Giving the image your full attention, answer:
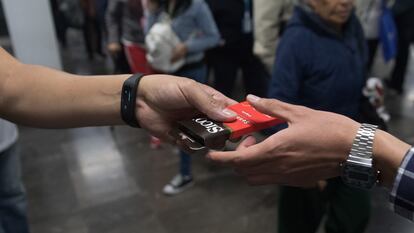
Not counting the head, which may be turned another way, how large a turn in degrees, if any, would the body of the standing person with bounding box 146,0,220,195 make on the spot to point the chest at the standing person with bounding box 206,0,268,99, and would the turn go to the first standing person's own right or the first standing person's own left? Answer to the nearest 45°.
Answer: approximately 180°

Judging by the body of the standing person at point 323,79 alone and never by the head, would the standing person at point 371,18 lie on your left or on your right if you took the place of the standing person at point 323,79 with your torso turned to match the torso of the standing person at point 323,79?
on your left

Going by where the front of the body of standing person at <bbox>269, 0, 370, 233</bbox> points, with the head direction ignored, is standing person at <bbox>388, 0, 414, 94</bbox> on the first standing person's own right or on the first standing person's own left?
on the first standing person's own left

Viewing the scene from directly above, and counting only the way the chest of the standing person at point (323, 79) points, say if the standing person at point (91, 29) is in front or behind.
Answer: behind

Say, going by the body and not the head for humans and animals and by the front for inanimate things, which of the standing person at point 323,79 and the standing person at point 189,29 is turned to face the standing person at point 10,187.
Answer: the standing person at point 189,29

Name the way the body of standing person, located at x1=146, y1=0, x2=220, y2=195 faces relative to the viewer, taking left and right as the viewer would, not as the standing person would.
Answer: facing the viewer and to the left of the viewer

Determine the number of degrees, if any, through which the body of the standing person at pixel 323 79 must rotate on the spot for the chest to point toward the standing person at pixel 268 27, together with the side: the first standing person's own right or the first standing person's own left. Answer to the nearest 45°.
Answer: approximately 180°

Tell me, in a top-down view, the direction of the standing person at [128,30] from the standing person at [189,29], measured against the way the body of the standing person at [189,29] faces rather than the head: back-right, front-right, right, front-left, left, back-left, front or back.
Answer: right

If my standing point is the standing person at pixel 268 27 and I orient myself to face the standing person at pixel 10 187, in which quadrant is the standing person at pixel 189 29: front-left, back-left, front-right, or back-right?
front-right

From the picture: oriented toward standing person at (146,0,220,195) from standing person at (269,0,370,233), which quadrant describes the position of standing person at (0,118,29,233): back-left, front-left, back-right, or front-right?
front-left

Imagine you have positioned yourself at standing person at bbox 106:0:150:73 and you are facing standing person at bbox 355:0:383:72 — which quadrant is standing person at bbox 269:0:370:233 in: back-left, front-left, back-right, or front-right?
front-right

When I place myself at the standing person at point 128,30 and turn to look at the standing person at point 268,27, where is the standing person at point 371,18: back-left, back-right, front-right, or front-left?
front-left

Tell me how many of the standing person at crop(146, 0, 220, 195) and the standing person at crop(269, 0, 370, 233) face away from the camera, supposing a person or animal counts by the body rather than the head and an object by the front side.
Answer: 0

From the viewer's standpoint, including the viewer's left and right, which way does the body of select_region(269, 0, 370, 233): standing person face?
facing the viewer and to the right of the viewer
